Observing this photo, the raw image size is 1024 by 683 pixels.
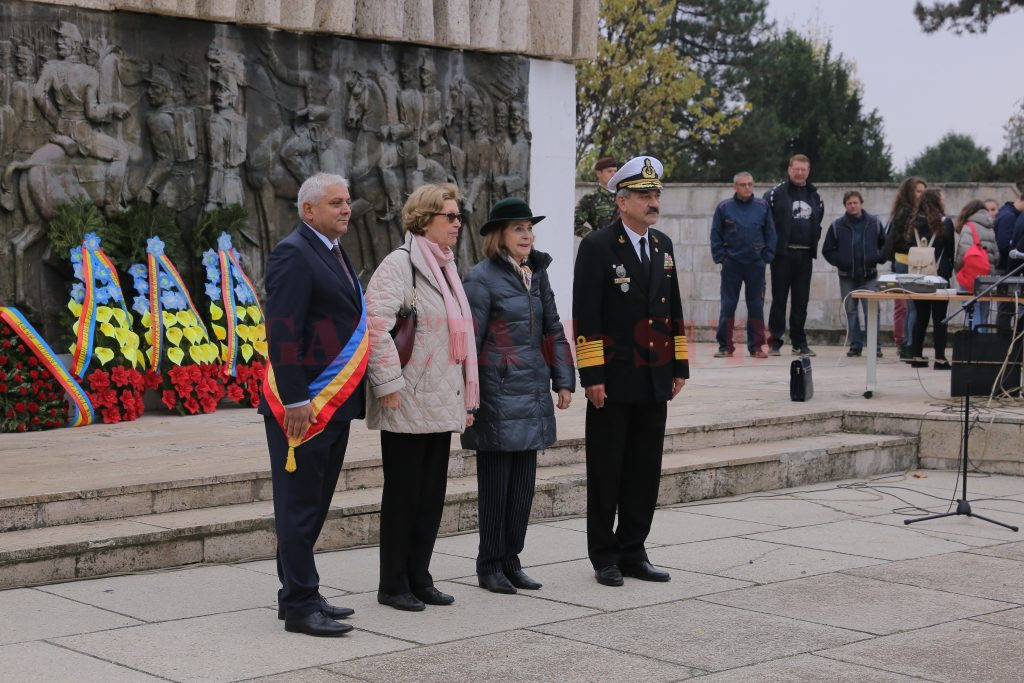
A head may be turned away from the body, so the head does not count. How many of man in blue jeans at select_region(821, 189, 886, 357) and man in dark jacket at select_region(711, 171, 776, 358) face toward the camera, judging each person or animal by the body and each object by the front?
2

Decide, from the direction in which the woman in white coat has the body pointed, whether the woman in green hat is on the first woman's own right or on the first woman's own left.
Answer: on the first woman's own left

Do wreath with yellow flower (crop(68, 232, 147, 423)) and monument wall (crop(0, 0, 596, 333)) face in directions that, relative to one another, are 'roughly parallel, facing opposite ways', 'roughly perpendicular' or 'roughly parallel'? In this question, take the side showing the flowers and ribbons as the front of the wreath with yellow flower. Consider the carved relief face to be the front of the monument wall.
roughly parallel

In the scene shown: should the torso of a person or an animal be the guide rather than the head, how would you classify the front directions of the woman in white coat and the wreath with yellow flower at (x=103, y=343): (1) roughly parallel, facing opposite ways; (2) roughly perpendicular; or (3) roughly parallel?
roughly parallel

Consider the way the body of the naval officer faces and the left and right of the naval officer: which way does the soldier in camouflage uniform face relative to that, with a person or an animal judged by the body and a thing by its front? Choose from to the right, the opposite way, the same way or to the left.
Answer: the same way

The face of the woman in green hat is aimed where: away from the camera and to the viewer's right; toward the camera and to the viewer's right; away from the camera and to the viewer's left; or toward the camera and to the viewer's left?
toward the camera and to the viewer's right

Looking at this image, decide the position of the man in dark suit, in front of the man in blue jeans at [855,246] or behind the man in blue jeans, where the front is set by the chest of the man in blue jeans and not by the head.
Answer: in front

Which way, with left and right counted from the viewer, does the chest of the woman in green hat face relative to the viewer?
facing the viewer and to the right of the viewer

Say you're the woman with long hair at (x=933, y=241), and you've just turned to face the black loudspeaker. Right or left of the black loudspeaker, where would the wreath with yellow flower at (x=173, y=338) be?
right

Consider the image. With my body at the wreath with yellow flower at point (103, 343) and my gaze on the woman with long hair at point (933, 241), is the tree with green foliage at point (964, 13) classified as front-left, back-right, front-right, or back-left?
front-left

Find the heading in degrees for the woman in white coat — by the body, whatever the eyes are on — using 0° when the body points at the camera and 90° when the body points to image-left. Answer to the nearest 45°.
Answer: approximately 315°

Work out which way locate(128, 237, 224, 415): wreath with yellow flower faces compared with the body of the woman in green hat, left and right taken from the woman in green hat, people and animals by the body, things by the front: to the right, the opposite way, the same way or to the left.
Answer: the same way

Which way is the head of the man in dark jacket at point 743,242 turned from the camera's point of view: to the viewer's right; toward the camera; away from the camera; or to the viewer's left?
toward the camera

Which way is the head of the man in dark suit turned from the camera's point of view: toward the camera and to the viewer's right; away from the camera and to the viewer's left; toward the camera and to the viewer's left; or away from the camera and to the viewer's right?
toward the camera and to the viewer's right

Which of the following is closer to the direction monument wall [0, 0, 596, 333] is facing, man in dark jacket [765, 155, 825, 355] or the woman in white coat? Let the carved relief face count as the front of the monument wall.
the woman in white coat

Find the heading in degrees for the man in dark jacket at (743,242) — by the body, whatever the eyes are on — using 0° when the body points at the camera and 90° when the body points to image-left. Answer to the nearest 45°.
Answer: approximately 0°

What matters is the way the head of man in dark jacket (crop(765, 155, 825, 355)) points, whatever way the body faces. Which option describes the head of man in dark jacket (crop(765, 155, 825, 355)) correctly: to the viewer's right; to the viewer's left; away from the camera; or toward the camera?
toward the camera

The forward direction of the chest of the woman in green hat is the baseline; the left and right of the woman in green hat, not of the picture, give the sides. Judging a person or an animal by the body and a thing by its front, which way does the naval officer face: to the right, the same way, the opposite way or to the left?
the same way

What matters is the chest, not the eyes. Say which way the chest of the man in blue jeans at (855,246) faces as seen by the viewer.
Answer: toward the camera

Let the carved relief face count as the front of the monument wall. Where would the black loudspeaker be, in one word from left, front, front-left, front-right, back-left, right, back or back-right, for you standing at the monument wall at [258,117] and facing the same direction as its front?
front-left
